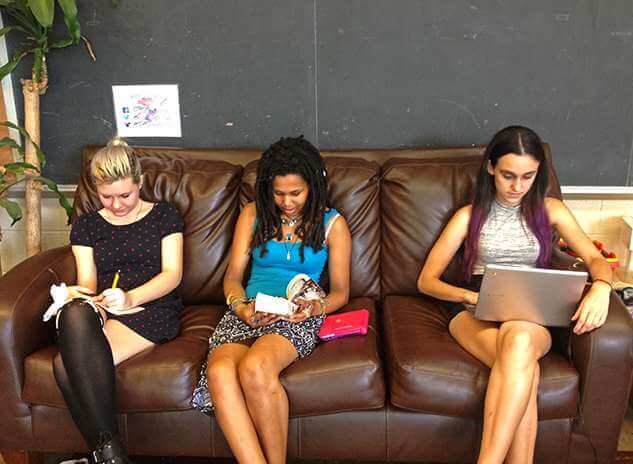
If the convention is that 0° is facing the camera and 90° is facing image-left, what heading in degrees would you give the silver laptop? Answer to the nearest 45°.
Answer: approximately 180°

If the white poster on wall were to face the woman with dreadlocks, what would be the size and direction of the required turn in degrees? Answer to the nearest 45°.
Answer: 0° — it already faces them

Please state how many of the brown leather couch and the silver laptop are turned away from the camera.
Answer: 1

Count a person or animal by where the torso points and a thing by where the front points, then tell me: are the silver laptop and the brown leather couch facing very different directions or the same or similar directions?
very different directions

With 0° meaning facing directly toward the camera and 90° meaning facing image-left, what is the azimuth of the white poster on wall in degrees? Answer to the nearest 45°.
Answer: approximately 0°

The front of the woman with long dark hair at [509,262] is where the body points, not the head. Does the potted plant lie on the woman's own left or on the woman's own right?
on the woman's own right

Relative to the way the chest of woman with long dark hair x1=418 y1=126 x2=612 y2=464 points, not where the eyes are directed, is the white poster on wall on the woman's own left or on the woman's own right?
on the woman's own right
